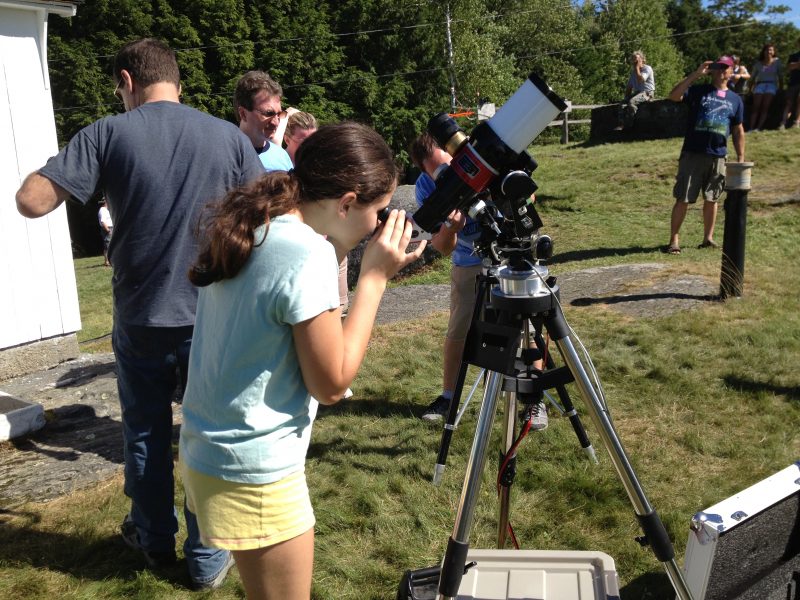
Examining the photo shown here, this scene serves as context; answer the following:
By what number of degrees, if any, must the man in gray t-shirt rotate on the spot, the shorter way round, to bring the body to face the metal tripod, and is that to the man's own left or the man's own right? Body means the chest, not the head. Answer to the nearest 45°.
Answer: approximately 135° to the man's own right

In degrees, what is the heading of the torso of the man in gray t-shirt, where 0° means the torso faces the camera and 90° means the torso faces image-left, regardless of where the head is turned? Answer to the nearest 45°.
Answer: approximately 180°

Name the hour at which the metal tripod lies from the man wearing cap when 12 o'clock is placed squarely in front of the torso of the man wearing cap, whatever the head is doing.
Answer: The metal tripod is roughly at 12 o'clock from the man wearing cap.

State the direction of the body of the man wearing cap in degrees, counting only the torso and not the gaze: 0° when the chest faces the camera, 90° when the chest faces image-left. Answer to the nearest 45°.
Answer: approximately 0°

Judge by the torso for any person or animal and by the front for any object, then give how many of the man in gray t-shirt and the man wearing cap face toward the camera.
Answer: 1

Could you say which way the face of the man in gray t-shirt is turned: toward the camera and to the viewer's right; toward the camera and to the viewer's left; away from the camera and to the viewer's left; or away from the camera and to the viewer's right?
away from the camera and to the viewer's left

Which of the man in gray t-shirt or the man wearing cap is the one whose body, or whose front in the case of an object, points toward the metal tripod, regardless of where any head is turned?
the man wearing cap

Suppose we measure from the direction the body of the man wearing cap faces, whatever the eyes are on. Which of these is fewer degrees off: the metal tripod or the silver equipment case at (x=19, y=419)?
the metal tripod

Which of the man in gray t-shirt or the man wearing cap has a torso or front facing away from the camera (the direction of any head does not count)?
the man in gray t-shirt

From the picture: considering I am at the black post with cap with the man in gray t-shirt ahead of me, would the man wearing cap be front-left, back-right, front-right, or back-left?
back-right

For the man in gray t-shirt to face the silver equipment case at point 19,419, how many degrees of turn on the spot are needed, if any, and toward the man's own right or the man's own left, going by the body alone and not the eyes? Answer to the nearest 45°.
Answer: approximately 45° to the man's own left
